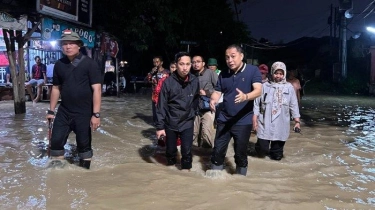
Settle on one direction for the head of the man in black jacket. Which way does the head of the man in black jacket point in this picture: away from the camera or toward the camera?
toward the camera

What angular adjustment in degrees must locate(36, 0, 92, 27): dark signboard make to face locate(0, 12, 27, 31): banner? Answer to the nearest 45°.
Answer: approximately 90° to its right

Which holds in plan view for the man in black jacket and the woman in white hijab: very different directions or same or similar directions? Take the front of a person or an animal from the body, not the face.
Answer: same or similar directions

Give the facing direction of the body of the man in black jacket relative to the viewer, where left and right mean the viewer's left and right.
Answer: facing the viewer

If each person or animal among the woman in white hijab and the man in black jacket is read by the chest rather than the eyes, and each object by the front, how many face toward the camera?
2

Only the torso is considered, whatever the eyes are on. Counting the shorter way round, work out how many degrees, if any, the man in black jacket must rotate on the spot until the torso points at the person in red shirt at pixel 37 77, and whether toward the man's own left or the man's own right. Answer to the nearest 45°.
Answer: approximately 135° to the man's own right

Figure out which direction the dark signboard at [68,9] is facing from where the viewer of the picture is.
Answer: facing the viewer and to the right of the viewer

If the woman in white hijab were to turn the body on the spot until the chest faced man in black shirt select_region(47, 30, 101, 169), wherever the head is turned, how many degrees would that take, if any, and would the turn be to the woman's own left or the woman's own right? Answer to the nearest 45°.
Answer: approximately 45° to the woman's own right

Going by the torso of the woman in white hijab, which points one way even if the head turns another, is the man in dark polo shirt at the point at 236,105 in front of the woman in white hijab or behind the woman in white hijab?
in front

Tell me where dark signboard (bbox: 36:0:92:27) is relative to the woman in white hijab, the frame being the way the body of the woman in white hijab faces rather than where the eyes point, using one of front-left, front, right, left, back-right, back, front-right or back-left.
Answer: back-right

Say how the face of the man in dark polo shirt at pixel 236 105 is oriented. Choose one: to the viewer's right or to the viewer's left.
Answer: to the viewer's left

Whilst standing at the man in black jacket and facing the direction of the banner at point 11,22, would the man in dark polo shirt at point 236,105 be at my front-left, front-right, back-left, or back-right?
back-right

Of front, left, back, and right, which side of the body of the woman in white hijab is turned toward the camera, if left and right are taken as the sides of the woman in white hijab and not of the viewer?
front
